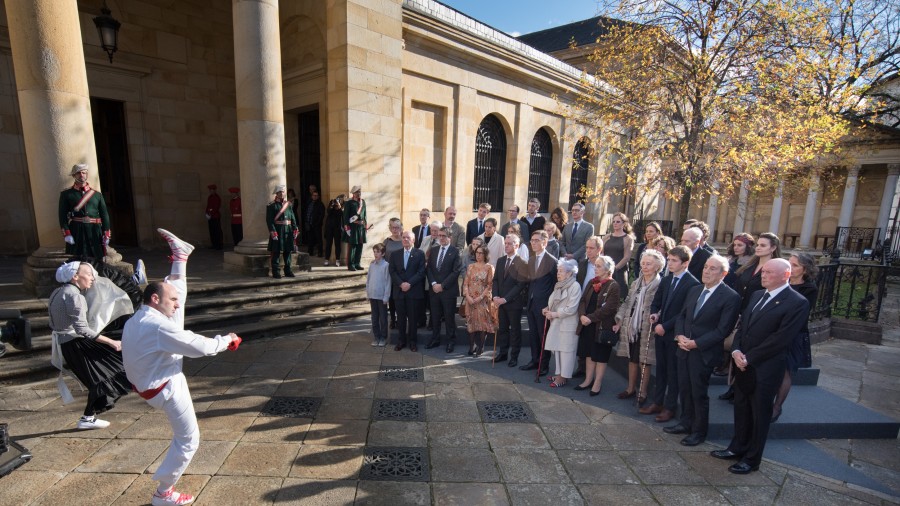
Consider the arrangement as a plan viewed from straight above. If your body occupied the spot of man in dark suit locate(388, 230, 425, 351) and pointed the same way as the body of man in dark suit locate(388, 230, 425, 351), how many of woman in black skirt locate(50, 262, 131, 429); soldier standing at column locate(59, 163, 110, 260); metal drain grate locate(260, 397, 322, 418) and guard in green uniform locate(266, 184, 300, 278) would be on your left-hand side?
0

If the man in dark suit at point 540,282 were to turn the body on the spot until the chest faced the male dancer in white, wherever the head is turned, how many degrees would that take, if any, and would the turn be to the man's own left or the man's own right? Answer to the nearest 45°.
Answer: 0° — they already face them

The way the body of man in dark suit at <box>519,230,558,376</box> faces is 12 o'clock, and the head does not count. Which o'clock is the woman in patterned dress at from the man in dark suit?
The woman in patterned dress is roughly at 2 o'clock from the man in dark suit.

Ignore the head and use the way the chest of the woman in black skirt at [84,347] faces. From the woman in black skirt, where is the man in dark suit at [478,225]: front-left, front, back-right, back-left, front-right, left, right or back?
front

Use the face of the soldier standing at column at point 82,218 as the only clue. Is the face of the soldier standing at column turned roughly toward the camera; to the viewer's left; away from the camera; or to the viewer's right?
toward the camera

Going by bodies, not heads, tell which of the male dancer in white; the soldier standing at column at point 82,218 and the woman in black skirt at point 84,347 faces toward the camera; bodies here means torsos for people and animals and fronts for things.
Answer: the soldier standing at column

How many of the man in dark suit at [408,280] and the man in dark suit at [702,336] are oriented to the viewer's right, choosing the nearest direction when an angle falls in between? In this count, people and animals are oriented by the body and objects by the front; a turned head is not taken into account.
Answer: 0

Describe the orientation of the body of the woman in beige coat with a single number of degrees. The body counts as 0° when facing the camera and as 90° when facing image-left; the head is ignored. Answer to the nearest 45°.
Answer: approximately 45°

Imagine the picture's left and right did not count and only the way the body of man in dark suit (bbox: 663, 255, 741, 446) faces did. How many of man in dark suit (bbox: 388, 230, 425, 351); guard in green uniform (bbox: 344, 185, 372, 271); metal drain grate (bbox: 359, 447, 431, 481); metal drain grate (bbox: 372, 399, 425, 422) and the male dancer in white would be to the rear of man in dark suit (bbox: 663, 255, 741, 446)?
0

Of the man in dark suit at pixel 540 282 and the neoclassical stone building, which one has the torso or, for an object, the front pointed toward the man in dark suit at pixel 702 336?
the neoclassical stone building

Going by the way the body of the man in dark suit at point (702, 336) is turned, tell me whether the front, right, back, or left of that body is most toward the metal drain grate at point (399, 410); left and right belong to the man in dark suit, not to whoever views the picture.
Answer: front

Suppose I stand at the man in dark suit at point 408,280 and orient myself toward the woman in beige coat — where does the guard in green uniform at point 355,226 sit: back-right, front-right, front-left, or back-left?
back-left

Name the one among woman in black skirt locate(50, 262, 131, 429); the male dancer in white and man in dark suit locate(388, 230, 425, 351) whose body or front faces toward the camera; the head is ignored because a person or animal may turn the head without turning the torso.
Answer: the man in dark suit

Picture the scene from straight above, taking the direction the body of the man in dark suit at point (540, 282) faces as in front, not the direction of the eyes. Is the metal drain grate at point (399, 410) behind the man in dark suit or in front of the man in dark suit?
in front

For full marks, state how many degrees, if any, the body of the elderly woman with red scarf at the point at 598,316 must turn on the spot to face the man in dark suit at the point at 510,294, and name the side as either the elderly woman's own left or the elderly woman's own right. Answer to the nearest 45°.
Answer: approximately 90° to the elderly woman's own right

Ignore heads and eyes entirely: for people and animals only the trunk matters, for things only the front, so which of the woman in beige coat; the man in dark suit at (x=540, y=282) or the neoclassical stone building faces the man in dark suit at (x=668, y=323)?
the neoclassical stone building

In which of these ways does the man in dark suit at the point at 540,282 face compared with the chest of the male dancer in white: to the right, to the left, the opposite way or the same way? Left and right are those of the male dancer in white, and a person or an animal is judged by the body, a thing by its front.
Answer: the opposite way

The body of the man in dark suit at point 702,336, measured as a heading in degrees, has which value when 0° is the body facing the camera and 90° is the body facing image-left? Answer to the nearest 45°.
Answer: approximately 45°

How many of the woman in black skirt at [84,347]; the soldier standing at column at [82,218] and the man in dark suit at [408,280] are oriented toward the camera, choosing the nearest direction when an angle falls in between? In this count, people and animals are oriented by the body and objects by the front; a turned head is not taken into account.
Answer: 2
